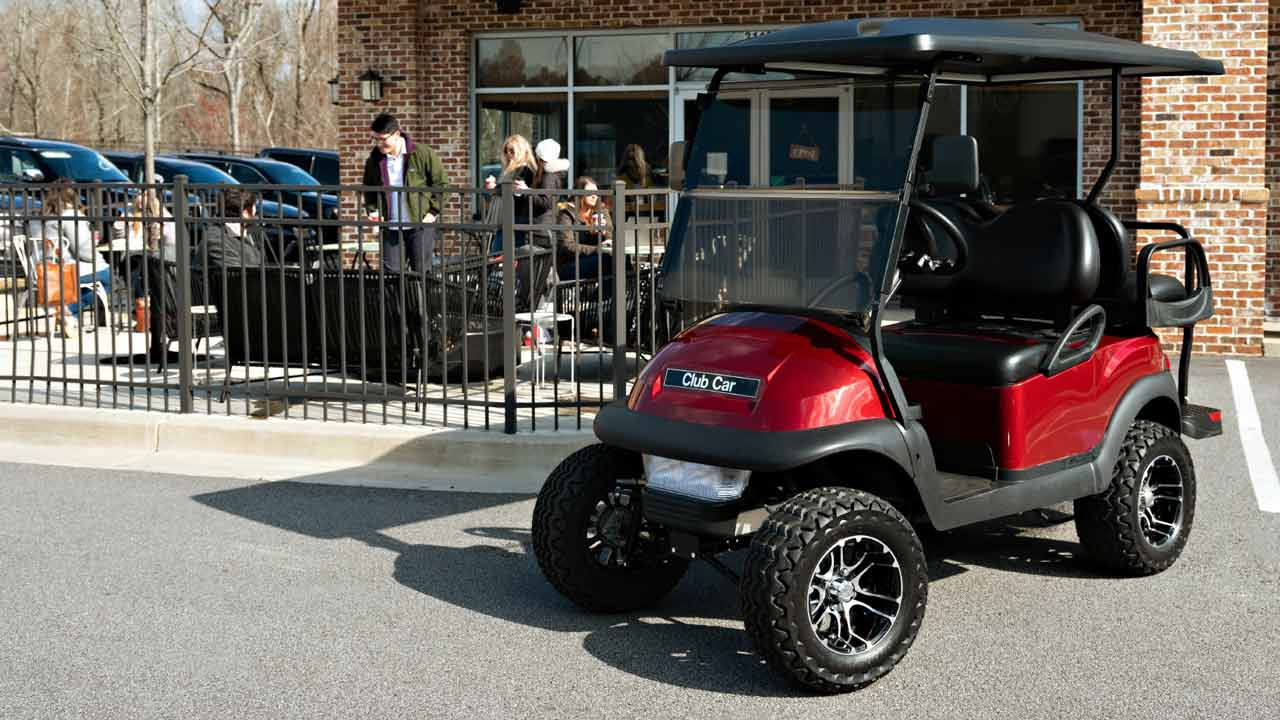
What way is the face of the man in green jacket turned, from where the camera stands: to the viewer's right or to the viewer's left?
to the viewer's left

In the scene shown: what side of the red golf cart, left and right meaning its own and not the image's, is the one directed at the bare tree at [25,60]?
right

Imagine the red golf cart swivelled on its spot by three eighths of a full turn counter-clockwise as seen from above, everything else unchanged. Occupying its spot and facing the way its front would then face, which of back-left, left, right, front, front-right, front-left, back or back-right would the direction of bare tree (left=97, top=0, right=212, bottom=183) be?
back-left

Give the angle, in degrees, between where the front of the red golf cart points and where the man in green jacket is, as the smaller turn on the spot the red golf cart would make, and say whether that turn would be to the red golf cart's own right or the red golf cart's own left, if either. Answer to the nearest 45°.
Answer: approximately 90° to the red golf cart's own right

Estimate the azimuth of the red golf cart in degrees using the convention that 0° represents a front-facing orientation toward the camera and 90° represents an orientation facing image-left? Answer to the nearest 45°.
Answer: approximately 45°

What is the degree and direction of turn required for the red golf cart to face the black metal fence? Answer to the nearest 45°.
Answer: approximately 90° to its right

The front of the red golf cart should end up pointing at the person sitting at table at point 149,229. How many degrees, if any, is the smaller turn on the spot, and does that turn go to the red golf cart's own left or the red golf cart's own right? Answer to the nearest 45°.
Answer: approximately 90° to the red golf cart's own right

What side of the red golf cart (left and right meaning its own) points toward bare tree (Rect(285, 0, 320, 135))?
right

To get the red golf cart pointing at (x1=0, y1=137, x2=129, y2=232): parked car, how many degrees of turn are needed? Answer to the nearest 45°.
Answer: approximately 90° to its right
